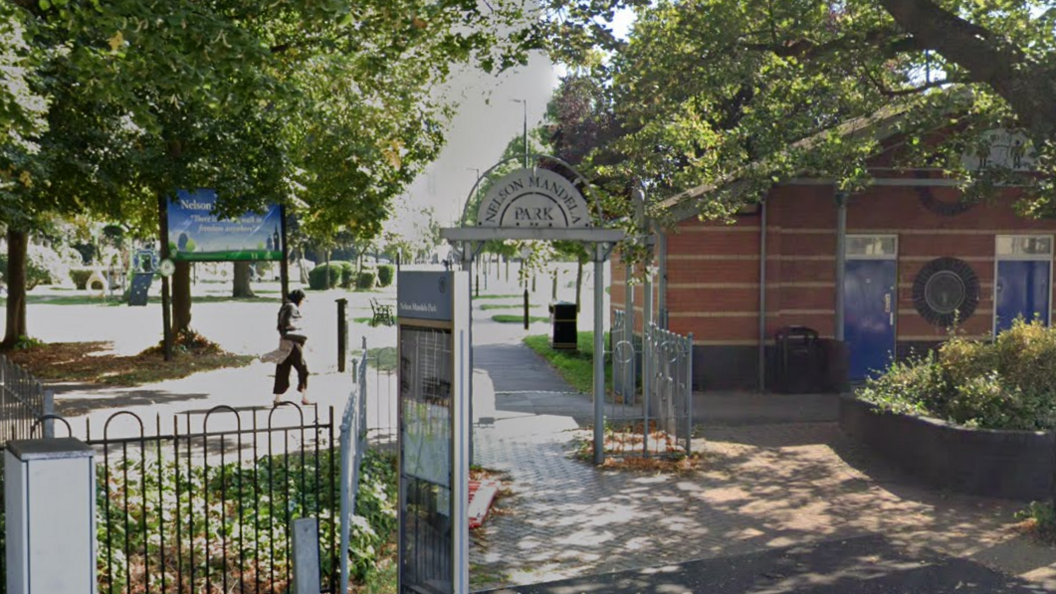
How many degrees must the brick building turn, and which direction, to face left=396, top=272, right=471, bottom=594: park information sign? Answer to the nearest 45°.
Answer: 0° — it already faces it

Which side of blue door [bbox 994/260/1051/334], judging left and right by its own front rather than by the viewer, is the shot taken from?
front

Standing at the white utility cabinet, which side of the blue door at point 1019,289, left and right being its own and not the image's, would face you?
front

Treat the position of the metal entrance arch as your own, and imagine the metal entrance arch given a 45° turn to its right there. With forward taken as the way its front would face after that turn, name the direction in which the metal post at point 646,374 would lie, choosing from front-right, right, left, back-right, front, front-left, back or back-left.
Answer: back

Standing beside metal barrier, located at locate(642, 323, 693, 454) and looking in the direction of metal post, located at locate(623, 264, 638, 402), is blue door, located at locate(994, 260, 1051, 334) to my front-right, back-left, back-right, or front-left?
front-right

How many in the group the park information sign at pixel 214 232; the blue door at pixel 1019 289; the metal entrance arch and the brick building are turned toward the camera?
4

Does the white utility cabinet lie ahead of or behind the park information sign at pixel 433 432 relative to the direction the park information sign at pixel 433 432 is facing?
ahead

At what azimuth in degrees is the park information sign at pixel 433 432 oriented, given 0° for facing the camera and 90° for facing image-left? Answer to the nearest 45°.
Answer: approximately 45°

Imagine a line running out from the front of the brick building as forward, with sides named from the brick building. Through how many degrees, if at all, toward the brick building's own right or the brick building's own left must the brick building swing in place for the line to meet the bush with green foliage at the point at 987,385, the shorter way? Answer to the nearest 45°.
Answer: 0° — it already faces it

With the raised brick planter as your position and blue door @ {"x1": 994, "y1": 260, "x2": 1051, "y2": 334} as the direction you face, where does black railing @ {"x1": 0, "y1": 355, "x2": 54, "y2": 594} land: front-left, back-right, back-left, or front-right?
back-left

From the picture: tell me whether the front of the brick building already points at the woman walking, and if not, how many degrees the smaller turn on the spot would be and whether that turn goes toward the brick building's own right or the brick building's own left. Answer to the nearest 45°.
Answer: approximately 45° to the brick building's own right

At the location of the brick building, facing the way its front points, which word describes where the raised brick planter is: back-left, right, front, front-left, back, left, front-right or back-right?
front

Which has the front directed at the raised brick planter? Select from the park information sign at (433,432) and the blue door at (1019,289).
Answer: the blue door

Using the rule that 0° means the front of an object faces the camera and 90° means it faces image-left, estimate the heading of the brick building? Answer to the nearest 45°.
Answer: approximately 0°

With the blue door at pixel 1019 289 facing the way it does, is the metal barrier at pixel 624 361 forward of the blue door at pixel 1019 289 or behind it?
forward

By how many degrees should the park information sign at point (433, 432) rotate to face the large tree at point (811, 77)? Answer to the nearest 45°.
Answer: approximately 180°

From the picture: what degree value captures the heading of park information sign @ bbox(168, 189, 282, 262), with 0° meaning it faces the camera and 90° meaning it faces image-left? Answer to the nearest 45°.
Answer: approximately 0°

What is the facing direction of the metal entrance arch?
toward the camera

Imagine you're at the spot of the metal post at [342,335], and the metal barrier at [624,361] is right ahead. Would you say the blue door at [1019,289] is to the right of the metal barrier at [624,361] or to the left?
left
